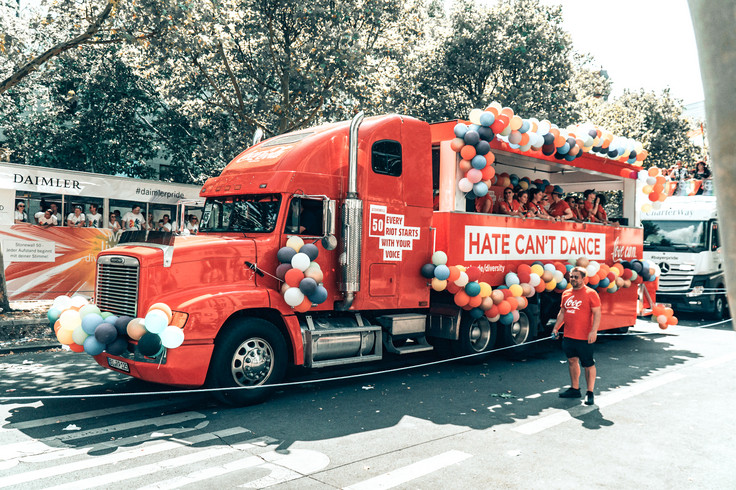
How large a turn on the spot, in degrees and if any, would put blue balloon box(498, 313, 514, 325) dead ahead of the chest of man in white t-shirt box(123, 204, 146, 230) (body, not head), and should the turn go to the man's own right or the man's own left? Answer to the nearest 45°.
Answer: approximately 45° to the man's own left

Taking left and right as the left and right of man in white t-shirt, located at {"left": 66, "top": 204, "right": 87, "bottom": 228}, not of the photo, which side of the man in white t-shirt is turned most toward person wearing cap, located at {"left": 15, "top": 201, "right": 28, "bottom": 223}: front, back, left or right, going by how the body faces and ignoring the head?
right

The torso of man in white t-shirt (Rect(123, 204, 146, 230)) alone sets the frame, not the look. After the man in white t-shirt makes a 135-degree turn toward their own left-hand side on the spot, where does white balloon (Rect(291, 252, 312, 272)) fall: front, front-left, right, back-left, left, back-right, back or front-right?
back-right

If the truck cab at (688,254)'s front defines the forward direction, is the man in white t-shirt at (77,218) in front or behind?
in front

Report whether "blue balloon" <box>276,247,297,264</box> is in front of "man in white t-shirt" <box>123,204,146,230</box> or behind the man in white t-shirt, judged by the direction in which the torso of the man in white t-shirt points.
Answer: in front

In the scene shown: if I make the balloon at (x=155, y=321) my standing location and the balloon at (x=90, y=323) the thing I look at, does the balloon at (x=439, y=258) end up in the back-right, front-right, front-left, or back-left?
back-right

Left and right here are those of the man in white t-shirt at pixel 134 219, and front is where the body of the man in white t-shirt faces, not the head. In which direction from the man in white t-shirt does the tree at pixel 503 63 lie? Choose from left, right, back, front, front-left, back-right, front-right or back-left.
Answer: left

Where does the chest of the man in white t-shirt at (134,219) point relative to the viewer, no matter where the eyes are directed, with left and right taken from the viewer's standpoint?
facing the viewer

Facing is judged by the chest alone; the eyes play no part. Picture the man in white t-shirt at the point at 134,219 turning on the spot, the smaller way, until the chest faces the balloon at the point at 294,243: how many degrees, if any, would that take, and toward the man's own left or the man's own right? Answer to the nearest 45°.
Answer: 0° — they already face it

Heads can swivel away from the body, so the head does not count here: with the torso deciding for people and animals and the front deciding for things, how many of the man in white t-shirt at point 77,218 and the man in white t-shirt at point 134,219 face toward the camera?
2

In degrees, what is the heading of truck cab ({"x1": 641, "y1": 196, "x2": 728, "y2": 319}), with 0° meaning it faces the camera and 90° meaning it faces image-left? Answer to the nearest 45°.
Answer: approximately 45°

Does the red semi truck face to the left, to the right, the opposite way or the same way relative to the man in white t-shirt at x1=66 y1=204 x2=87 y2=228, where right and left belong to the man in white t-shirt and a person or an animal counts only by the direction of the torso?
to the right

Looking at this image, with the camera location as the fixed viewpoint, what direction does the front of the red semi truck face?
facing the viewer and to the left of the viewer

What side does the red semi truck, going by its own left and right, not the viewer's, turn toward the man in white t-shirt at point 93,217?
right
